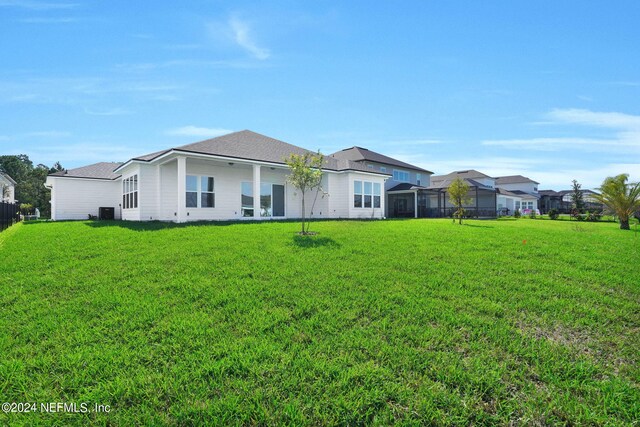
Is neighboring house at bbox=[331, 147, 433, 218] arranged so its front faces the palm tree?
no

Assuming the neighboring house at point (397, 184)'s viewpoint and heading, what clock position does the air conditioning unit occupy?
The air conditioning unit is roughly at 9 o'clock from the neighboring house.

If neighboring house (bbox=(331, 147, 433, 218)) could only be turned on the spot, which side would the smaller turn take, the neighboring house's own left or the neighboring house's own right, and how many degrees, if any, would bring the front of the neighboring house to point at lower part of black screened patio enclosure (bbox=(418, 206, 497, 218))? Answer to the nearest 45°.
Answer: approximately 135° to the neighboring house's own right

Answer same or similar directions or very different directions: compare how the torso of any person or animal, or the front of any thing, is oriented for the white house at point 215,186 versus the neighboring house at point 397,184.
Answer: same or similar directions

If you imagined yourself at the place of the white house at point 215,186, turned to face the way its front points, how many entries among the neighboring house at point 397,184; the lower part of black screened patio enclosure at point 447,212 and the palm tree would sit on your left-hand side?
0

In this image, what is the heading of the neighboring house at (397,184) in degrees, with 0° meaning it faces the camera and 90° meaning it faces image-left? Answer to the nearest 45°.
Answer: approximately 135°

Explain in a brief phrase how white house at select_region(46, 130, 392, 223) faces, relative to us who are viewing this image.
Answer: facing away from the viewer and to the left of the viewer

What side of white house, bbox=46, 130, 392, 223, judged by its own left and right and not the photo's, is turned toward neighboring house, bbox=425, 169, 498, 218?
right

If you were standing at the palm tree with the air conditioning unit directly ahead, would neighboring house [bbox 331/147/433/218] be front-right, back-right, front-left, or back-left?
front-right

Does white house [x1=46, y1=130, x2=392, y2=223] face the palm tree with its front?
no

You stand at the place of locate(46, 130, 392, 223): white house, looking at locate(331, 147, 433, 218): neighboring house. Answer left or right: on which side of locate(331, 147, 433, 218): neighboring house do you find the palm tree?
right

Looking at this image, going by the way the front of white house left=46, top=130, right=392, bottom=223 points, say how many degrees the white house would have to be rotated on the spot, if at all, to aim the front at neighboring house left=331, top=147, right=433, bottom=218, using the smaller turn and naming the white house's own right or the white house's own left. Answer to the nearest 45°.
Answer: approximately 90° to the white house's own right

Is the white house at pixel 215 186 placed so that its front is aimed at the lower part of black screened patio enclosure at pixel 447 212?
no

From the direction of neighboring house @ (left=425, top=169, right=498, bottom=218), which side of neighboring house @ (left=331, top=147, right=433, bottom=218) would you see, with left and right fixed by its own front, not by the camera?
right
